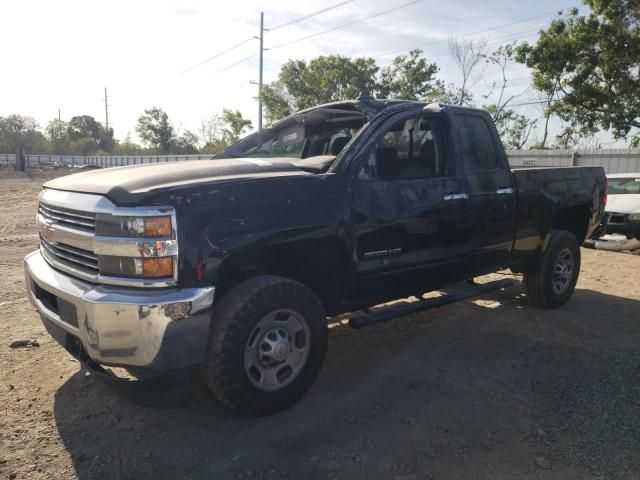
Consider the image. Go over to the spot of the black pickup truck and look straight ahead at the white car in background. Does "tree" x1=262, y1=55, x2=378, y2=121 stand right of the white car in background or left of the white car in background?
left

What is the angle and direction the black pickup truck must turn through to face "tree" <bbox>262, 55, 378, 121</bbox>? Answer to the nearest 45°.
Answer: approximately 135° to its right

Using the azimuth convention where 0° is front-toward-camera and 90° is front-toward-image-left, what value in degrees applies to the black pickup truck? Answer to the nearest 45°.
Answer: approximately 45°

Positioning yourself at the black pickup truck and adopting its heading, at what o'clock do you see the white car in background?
The white car in background is roughly at 6 o'clock from the black pickup truck.

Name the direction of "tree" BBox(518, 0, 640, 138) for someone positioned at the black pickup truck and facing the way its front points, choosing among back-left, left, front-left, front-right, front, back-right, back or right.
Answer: back
